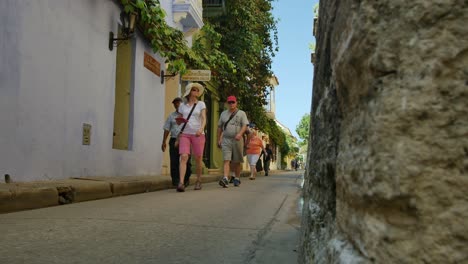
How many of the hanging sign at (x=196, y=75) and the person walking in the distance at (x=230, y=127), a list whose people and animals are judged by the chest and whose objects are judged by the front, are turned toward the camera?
2

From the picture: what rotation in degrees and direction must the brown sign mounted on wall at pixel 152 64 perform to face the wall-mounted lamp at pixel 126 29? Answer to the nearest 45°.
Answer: approximately 45° to its right

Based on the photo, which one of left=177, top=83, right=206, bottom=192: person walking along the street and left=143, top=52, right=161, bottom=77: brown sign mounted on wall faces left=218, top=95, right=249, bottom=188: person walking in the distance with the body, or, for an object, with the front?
the brown sign mounted on wall

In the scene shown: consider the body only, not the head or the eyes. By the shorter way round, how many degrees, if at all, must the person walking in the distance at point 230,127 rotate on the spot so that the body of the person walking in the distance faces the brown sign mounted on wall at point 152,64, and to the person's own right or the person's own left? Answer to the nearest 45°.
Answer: approximately 135° to the person's own right

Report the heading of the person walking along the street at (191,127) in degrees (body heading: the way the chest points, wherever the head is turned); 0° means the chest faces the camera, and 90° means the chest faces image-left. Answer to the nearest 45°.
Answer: approximately 0°

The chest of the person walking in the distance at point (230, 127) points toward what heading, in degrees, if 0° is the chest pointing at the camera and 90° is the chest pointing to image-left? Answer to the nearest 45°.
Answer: approximately 0°

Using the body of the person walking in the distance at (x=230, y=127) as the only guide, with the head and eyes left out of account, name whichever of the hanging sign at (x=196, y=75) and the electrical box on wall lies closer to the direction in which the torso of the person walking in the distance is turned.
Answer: the electrical box on wall
